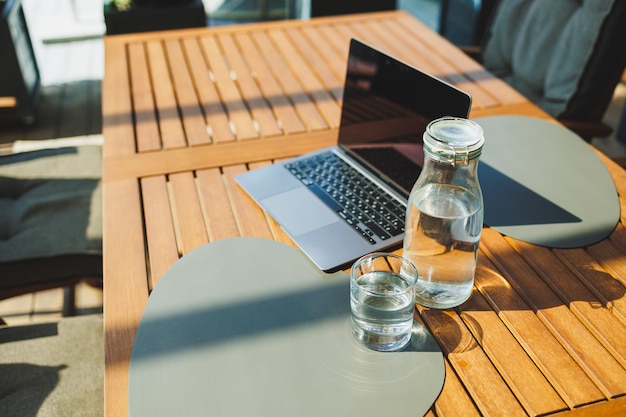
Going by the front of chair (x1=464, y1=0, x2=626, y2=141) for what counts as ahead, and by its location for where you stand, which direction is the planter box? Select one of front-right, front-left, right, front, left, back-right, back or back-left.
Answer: front-right

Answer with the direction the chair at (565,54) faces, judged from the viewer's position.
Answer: facing the viewer and to the left of the viewer

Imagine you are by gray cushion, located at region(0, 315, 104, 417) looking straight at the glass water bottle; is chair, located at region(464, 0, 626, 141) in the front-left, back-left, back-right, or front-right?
front-left

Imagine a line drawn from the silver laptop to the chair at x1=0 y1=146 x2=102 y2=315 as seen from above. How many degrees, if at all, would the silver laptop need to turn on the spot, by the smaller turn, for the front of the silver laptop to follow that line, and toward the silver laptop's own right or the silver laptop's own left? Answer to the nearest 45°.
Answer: approximately 45° to the silver laptop's own right

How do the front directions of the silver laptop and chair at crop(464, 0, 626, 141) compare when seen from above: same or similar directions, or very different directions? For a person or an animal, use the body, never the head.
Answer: same or similar directions

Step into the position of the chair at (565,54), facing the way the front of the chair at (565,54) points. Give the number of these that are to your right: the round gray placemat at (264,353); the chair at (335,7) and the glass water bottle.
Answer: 1

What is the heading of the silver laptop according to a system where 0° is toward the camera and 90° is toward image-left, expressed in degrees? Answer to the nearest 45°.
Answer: approximately 45°

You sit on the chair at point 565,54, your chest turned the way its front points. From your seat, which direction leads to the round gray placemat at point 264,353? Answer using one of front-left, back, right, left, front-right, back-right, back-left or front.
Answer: front-left

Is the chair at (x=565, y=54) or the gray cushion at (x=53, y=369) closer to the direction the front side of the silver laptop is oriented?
the gray cushion

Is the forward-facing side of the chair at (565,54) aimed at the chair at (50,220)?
yes

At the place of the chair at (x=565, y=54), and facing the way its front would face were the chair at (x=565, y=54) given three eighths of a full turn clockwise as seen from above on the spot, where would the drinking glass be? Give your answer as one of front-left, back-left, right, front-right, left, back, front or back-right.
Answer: back

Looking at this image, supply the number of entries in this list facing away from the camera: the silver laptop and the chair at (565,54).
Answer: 0

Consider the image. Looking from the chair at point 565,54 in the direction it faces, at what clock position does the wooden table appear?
The wooden table is roughly at 11 o'clock from the chair.

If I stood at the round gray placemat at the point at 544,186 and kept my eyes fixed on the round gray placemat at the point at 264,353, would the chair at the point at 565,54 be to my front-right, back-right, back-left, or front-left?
back-right
